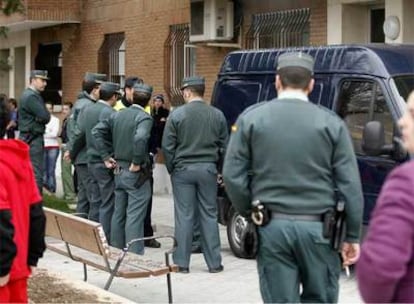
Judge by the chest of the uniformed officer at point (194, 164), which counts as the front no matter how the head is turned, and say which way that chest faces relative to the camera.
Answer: away from the camera

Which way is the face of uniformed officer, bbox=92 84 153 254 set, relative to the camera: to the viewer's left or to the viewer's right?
to the viewer's left

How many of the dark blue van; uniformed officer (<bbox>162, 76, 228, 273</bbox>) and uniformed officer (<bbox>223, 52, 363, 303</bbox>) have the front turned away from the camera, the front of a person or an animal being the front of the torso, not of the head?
2

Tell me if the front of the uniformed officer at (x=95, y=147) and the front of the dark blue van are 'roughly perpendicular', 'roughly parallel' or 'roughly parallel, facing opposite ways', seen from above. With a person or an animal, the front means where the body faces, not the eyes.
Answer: roughly perpendicular

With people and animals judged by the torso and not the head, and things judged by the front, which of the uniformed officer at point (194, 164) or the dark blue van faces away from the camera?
the uniformed officer

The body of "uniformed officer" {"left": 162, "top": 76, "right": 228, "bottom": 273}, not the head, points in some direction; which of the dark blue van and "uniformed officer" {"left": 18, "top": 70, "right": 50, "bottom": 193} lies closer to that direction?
the uniformed officer

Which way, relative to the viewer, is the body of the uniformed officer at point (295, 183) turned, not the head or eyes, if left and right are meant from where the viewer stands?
facing away from the viewer

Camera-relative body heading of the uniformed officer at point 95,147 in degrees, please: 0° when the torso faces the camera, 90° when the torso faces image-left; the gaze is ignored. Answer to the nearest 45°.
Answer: approximately 225°

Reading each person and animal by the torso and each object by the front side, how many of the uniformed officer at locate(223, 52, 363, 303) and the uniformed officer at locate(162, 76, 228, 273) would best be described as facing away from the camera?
2

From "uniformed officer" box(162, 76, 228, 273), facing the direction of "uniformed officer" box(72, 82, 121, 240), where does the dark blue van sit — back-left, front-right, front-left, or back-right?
back-right
